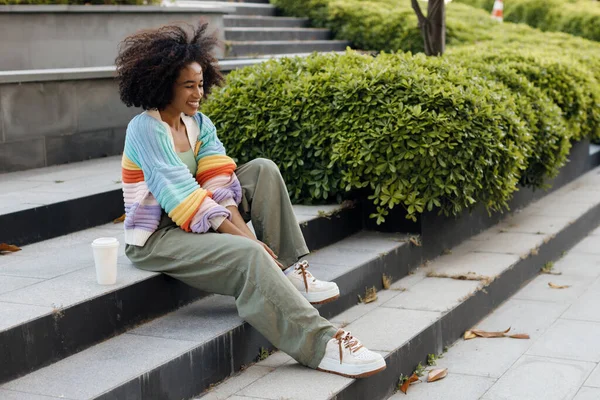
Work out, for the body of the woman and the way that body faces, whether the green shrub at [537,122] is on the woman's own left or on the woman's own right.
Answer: on the woman's own left

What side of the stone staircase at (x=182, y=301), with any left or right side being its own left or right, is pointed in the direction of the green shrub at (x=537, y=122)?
left

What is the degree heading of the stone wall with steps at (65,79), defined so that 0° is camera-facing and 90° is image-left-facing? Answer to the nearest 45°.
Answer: approximately 315°
